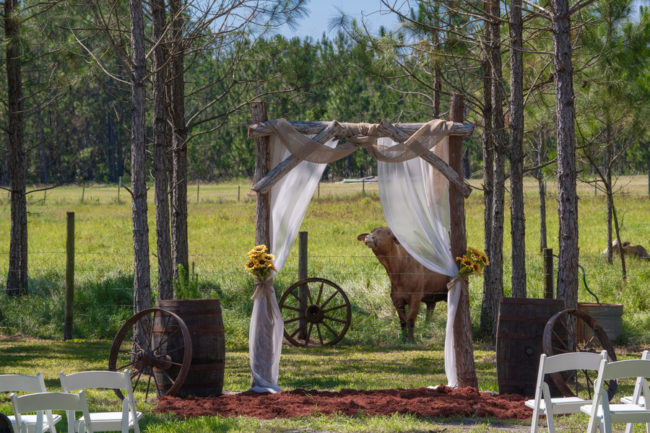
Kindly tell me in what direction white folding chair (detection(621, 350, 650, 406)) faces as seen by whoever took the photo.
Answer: facing away from the viewer and to the left of the viewer

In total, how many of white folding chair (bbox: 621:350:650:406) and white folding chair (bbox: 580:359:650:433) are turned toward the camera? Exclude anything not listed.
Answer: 0

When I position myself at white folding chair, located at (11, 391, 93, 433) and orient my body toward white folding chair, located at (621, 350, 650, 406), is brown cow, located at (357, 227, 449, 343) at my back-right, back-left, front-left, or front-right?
front-left

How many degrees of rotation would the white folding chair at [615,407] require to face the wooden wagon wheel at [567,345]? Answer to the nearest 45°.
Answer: approximately 45° to its right

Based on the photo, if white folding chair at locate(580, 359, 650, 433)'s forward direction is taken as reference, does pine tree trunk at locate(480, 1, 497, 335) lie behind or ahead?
ahead

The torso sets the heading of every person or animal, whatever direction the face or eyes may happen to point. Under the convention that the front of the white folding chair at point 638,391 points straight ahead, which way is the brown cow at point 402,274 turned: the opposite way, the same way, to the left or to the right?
to the left

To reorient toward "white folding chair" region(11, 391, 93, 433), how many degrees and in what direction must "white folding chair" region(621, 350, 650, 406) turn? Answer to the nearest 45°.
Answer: approximately 90° to its left

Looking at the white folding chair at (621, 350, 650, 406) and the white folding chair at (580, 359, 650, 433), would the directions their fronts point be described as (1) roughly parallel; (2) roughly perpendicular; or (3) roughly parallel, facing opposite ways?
roughly parallel

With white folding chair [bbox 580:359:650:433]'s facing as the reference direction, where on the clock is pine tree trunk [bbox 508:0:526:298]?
The pine tree trunk is roughly at 1 o'clock from the white folding chair.

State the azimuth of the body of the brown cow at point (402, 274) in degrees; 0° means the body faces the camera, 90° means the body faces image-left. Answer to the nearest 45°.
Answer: approximately 45°

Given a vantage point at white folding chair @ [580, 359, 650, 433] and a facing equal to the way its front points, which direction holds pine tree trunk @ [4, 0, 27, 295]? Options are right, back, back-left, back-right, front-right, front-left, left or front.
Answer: front

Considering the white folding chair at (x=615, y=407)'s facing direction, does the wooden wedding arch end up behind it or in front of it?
in front

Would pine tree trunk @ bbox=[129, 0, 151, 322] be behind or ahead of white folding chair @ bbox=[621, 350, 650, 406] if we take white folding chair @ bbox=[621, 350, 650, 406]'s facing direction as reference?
ahead

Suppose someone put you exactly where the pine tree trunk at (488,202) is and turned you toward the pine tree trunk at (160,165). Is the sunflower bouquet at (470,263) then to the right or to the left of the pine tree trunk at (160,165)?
left

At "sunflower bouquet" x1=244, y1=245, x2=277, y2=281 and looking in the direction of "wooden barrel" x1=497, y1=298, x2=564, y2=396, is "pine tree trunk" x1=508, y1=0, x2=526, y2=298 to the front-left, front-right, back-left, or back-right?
front-left

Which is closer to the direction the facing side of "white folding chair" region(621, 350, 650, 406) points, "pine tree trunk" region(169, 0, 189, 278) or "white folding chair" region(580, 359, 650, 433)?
the pine tree trunk

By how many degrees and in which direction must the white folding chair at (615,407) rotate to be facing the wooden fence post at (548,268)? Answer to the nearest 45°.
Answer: approximately 45° to its right

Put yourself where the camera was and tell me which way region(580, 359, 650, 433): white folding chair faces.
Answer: facing away from the viewer and to the left of the viewer
